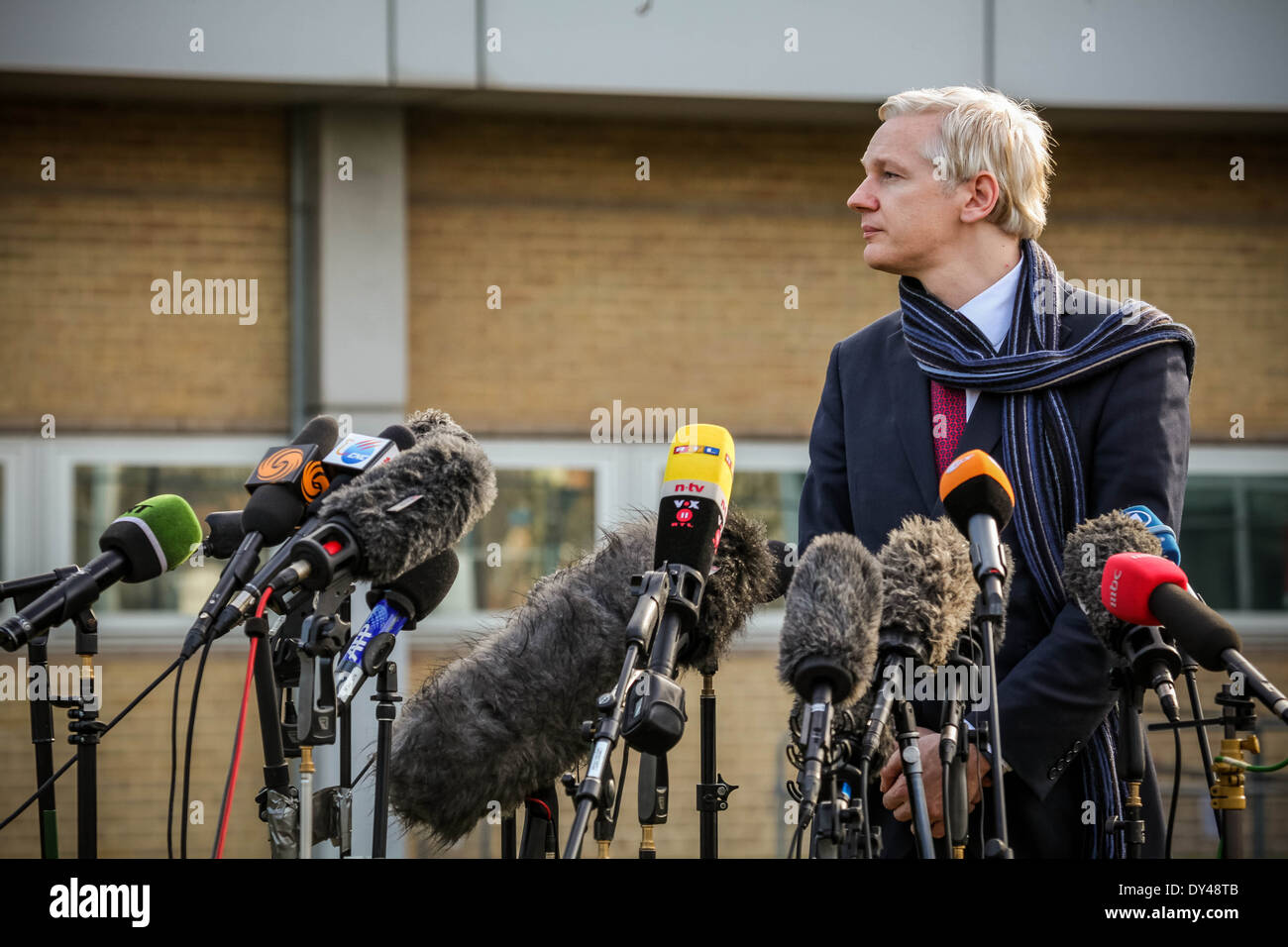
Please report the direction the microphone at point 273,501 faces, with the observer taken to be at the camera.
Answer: facing away from the viewer and to the right of the viewer

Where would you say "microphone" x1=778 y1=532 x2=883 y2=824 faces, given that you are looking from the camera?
facing away from the viewer

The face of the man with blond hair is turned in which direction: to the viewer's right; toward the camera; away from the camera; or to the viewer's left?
to the viewer's left

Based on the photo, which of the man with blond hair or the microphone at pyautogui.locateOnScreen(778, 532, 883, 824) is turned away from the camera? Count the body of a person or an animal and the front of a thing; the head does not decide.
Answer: the microphone

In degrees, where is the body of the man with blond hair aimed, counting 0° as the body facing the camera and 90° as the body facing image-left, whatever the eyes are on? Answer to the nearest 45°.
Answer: approximately 45°

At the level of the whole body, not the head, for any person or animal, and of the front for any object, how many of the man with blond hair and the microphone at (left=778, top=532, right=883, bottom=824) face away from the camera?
1

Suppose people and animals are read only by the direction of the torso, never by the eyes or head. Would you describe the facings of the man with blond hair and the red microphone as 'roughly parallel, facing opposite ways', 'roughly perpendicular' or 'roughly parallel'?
roughly perpendicular

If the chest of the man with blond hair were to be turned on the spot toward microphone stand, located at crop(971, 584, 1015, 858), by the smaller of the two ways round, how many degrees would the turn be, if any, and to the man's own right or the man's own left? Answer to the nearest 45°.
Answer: approximately 45° to the man's own left
